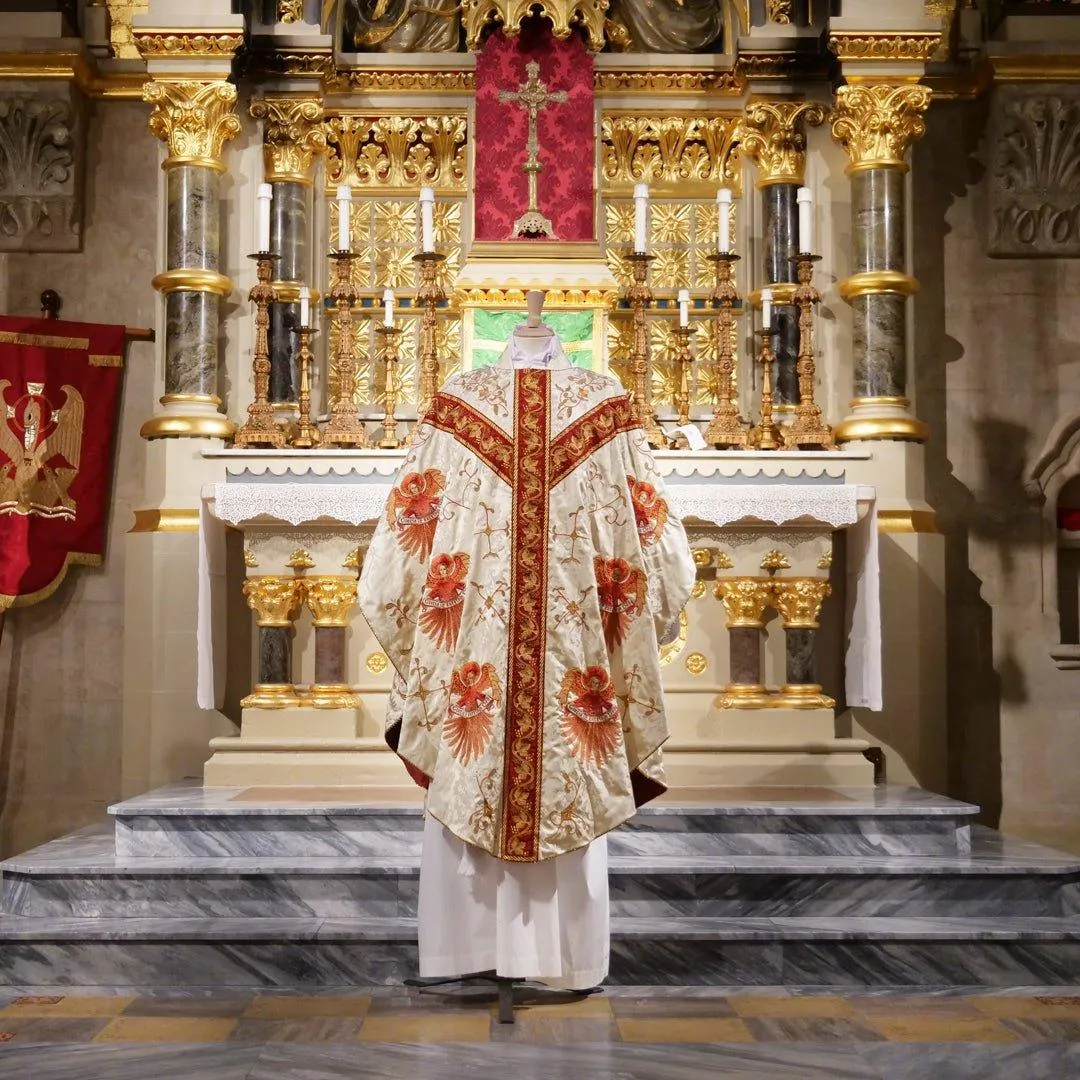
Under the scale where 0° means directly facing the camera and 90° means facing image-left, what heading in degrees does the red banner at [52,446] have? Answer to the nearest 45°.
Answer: approximately 0°

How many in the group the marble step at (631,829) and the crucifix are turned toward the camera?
2

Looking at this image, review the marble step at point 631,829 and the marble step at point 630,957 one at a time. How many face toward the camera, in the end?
2

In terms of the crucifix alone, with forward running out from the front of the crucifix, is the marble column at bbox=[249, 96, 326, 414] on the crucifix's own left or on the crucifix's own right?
on the crucifix's own right
